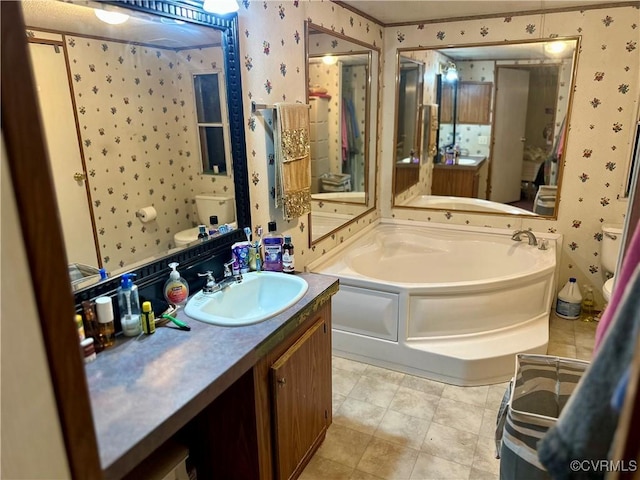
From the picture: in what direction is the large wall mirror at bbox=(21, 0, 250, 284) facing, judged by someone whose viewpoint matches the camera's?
facing the viewer and to the right of the viewer

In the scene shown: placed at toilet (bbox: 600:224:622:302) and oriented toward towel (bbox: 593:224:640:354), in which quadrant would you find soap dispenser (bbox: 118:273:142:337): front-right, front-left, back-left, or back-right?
front-right

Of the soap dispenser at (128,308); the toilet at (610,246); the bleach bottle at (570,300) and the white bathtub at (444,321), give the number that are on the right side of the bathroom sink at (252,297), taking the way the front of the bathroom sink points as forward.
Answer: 1

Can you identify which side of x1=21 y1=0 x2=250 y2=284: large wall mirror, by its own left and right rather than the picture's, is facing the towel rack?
left

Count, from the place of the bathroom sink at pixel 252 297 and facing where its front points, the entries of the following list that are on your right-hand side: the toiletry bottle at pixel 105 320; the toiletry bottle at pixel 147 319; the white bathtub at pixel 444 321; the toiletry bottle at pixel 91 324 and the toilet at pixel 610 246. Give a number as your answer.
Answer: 3

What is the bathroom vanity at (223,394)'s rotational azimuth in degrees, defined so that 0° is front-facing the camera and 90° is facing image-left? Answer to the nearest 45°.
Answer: approximately 315°

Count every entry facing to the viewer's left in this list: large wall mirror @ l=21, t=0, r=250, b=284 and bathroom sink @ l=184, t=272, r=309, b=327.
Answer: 0

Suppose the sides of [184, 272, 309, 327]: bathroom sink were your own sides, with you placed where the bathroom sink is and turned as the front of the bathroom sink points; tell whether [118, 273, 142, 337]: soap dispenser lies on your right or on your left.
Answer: on your right

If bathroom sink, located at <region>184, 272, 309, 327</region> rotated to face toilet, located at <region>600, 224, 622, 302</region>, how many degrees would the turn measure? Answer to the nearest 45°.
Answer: approximately 45° to its left

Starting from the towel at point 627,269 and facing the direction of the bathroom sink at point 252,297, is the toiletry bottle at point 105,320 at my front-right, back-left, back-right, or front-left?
front-left
